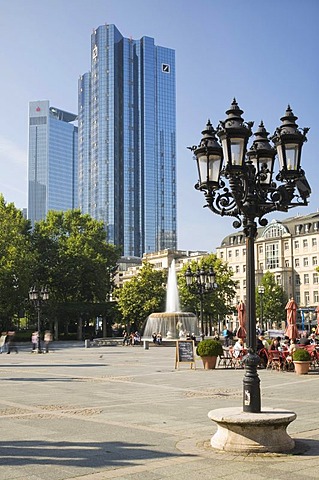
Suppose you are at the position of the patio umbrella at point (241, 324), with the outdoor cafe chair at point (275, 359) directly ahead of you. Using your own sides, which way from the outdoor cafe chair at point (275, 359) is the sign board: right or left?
right

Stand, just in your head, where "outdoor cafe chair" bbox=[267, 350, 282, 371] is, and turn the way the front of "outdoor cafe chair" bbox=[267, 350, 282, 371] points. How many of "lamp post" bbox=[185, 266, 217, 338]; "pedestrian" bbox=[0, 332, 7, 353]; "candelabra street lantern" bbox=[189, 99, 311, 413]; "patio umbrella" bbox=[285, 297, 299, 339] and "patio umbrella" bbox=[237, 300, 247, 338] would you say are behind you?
1

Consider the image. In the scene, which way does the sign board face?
toward the camera

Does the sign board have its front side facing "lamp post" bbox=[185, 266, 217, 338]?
no

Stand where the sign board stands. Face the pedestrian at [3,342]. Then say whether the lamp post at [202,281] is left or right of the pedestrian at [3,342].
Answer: right

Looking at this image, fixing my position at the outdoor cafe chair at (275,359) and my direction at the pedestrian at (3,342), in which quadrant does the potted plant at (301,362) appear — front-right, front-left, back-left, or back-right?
back-left

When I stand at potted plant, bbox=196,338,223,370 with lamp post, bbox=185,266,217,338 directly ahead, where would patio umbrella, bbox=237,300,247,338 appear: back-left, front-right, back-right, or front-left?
front-right

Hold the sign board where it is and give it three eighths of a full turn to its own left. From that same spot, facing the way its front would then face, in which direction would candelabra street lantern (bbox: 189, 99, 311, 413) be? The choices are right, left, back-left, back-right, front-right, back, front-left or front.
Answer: back-right

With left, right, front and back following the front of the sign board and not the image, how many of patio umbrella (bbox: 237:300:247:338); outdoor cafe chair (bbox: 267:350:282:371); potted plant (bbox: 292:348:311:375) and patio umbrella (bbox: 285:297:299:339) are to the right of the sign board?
0

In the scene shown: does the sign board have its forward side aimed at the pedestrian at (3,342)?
no
